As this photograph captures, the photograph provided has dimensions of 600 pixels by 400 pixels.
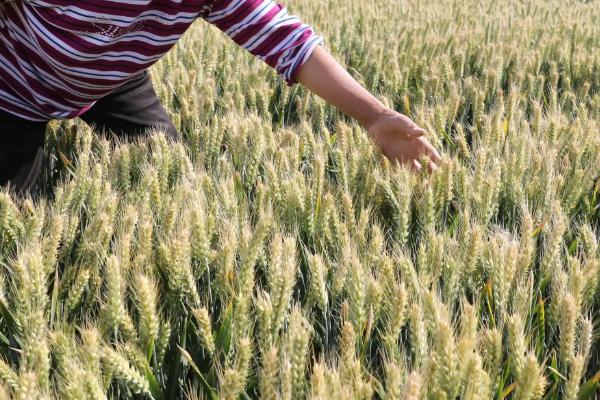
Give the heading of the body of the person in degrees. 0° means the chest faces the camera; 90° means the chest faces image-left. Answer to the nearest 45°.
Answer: approximately 315°
